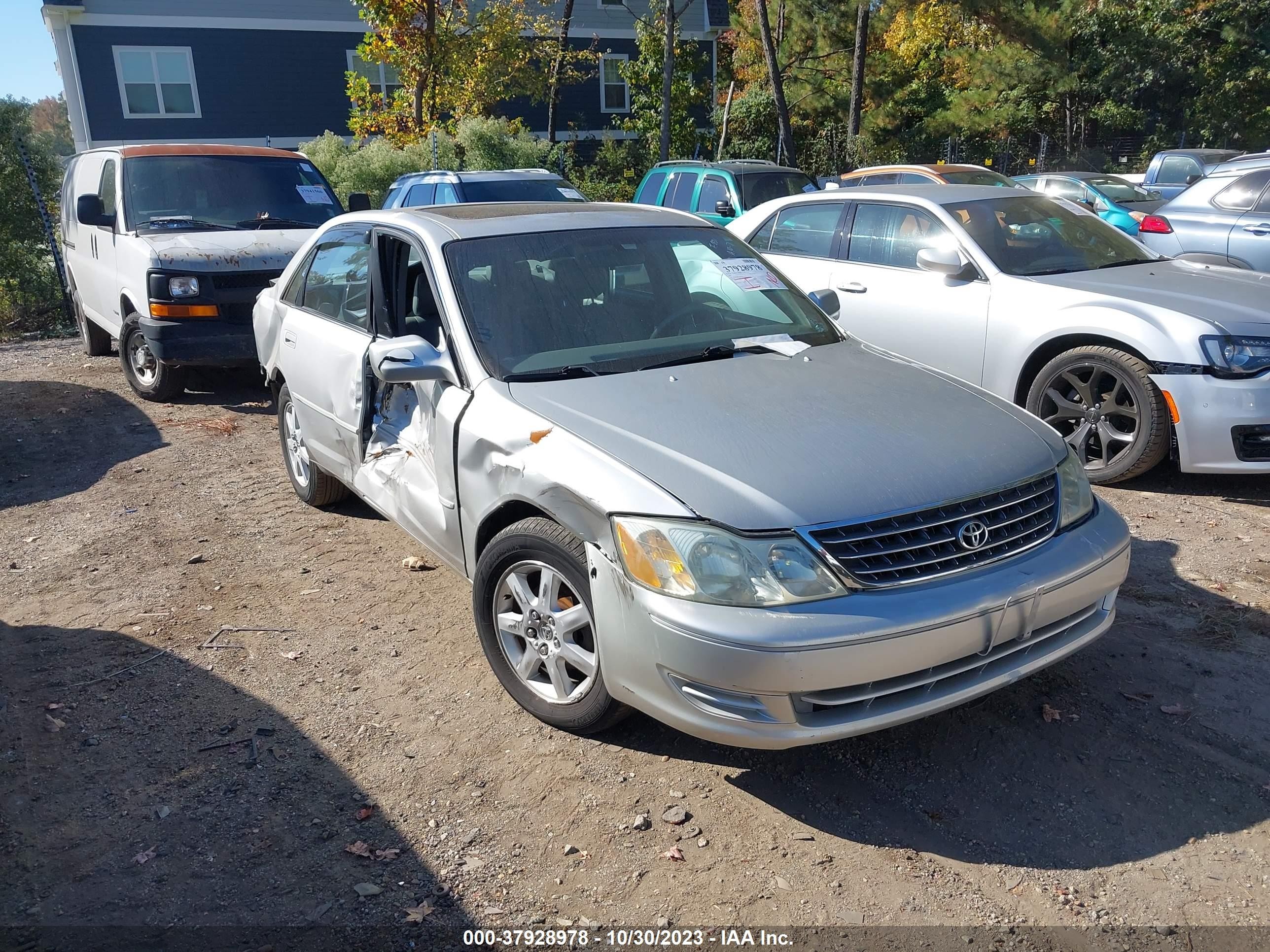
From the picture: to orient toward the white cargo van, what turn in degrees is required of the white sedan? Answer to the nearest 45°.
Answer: approximately 135° to its right

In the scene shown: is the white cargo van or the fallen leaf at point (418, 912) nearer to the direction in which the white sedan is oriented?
the fallen leaf

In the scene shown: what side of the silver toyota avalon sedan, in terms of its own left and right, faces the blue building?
back

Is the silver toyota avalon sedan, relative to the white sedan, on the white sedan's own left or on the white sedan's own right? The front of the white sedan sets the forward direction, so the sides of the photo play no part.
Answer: on the white sedan's own right

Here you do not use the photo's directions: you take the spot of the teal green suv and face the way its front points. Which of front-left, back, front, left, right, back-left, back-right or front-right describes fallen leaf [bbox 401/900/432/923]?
front-right

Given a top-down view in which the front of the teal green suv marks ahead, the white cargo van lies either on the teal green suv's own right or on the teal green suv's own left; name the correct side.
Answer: on the teal green suv's own right

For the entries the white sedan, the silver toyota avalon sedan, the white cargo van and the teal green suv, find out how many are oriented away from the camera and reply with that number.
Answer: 0

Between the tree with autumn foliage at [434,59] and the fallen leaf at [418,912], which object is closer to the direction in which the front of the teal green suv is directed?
the fallen leaf

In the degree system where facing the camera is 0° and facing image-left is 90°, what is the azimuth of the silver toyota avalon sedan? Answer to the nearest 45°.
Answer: approximately 315°

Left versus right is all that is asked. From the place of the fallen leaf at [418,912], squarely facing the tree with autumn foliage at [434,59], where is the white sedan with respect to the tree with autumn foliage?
right

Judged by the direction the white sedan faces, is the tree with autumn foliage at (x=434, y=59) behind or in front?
behind

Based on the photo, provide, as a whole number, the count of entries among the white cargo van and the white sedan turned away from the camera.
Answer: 0

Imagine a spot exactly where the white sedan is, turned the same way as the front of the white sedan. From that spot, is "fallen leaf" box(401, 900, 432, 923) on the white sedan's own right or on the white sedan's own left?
on the white sedan's own right

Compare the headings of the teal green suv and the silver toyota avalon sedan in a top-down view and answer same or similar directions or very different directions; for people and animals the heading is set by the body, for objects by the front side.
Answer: same or similar directions

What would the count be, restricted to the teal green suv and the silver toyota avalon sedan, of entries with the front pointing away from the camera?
0

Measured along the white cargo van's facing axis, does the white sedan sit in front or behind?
in front

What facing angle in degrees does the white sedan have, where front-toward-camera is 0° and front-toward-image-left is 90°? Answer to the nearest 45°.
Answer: approximately 315°

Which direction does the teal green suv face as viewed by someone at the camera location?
facing the viewer and to the right of the viewer

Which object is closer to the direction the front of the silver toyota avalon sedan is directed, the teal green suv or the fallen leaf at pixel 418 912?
the fallen leaf
